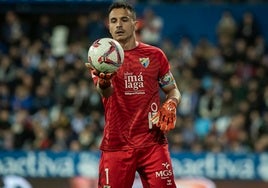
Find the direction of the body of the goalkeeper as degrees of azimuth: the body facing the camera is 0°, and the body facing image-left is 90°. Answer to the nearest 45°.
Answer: approximately 0°
